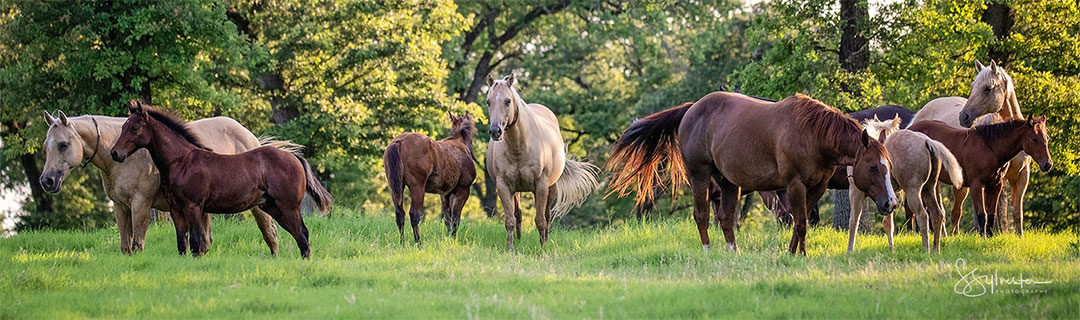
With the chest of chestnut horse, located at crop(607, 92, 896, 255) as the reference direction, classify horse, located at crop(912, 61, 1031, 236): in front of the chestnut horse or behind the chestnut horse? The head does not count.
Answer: in front

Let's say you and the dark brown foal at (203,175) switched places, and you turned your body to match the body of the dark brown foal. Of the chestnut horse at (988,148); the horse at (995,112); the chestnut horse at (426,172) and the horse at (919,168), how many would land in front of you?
0

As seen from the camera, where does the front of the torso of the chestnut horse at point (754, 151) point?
to the viewer's right

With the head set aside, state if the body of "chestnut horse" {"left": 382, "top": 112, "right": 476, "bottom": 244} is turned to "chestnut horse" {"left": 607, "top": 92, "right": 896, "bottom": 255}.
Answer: no

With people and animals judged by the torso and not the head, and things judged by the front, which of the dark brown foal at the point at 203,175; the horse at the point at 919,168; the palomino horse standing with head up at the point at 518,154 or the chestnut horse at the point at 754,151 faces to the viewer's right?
the chestnut horse

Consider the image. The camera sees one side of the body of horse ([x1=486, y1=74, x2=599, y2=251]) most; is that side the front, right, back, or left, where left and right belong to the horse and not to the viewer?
front

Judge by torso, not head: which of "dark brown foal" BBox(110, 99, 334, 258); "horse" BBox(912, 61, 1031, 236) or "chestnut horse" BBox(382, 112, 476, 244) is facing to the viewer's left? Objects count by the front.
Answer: the dark brown foal

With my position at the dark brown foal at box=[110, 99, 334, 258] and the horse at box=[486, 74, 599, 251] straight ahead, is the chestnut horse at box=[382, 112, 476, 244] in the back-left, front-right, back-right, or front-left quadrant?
front-left

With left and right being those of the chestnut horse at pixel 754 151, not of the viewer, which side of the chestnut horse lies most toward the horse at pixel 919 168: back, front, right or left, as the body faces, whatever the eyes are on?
front

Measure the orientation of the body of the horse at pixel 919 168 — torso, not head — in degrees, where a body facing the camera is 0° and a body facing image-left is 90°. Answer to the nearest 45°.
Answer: approximately 135°

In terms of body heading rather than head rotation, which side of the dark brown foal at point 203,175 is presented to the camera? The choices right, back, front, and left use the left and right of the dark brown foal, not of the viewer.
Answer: left
